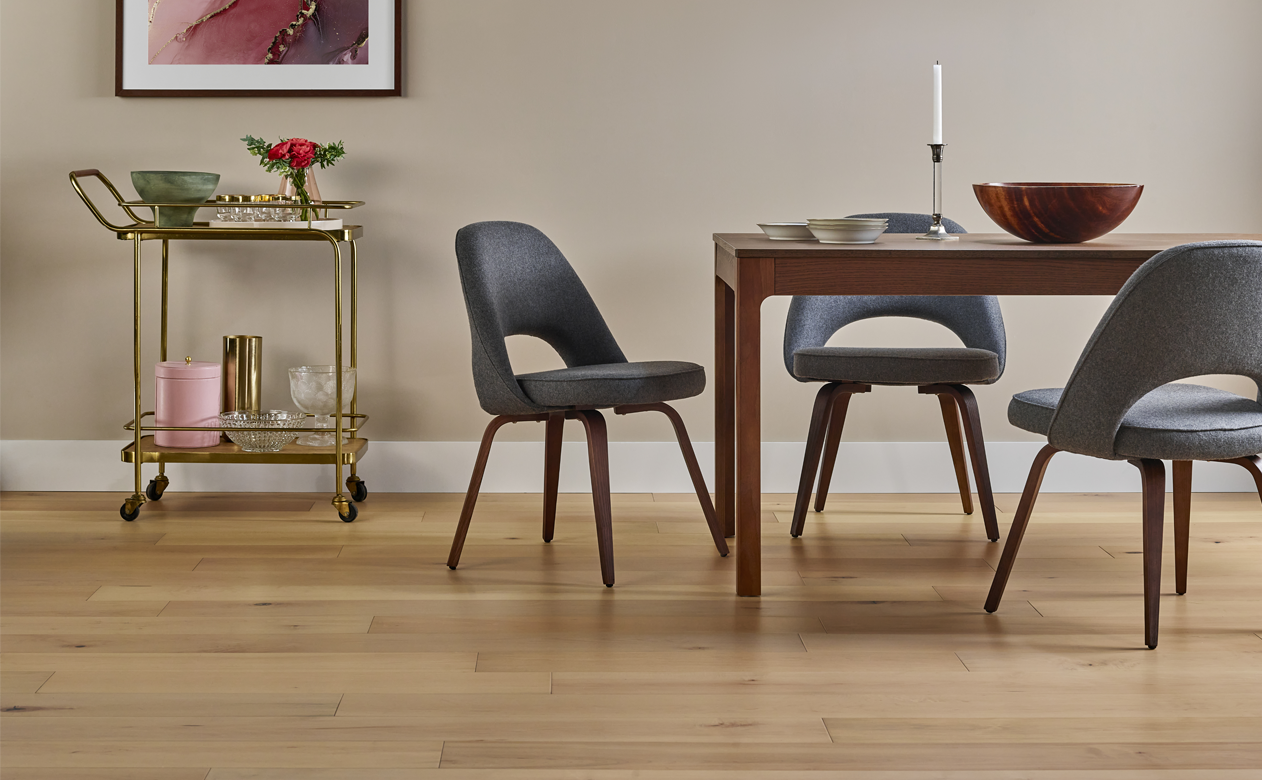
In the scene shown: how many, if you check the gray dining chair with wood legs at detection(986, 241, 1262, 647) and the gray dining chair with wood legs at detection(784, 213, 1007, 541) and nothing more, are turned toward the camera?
1

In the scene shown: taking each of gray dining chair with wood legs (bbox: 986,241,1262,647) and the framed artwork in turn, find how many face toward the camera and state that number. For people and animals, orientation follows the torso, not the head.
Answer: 1

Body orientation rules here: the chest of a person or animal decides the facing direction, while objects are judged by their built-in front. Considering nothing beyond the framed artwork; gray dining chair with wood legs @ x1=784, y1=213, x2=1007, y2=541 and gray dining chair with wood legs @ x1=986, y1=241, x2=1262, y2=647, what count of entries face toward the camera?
2

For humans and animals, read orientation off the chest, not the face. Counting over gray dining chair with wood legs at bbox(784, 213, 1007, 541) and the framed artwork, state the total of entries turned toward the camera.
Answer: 2
